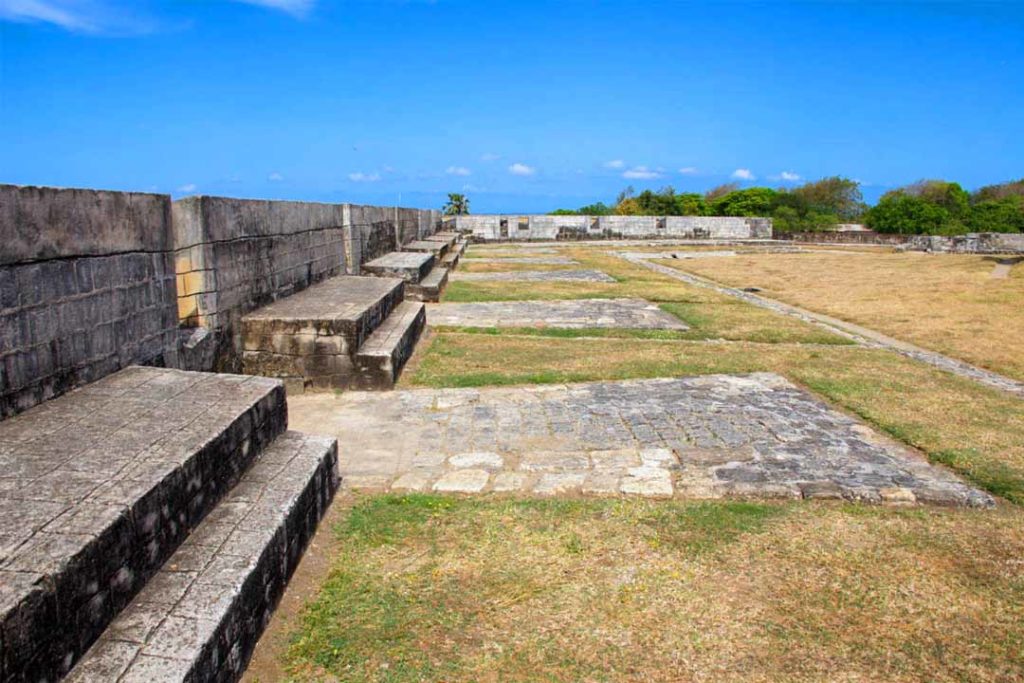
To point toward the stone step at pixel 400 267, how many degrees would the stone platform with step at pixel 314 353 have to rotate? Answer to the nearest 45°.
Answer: approximately 90° to its left

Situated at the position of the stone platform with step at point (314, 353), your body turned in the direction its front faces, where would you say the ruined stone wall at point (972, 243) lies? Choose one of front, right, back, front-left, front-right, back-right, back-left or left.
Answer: front-left

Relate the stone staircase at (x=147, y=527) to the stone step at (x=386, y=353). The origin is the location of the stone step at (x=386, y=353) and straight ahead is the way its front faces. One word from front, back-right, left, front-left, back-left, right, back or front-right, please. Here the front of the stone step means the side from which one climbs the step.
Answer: right

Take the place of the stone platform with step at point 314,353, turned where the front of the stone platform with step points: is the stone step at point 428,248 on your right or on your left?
on your left

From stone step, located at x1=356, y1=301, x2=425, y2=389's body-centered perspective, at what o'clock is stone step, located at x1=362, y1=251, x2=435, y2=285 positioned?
stone step, located at x1=362, y1=251, x2=435, y2=285 is roughly at 9 o'clock from stone step, located at x1=356, y1=301, x2=425, y2=389.

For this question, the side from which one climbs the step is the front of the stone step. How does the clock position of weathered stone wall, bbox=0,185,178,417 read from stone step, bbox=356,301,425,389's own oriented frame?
The weathered stone wall is roughly at 4 o'clock from the stone step.

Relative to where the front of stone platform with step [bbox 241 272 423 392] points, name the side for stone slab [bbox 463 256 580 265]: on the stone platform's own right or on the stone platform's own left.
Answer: on the stone platform's own left

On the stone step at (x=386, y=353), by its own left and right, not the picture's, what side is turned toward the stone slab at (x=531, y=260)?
left

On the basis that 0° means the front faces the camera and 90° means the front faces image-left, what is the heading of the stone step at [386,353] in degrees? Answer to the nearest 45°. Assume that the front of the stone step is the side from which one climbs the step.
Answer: approximately 270°

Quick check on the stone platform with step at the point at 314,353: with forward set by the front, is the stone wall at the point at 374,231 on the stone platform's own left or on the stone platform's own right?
on the stone platform's own left

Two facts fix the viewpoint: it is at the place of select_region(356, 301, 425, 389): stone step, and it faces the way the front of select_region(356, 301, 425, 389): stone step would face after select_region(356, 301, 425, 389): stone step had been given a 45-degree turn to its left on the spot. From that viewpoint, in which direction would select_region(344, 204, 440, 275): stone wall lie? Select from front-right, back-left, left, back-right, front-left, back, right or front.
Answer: front-left

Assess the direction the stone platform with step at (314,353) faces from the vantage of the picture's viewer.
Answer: facing to the right of the viewer
